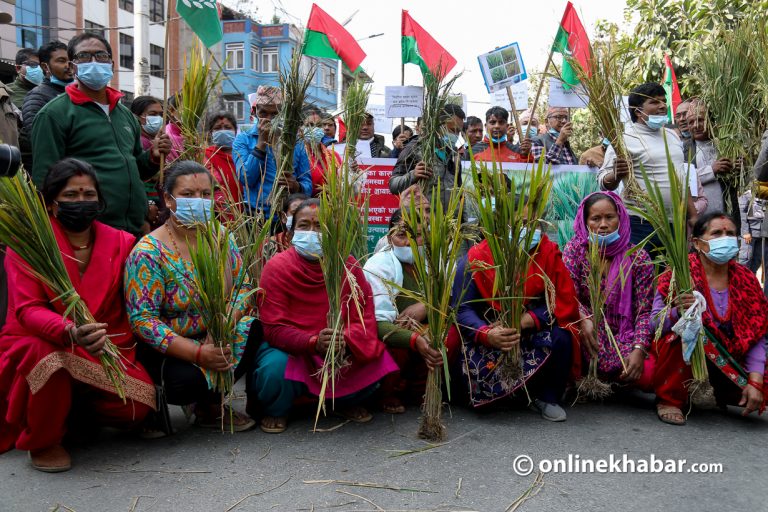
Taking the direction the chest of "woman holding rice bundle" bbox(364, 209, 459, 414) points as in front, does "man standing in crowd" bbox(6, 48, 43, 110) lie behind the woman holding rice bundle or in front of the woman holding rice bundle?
behind

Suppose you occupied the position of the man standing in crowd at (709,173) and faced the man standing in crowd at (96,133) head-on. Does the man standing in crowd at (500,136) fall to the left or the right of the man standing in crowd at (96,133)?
right

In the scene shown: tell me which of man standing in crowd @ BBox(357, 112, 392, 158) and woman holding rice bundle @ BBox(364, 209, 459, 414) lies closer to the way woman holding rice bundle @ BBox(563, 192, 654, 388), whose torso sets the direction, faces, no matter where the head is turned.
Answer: the woman holding rice bundle

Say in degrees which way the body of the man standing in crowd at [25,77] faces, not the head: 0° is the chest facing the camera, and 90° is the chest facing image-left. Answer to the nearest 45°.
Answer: approximately 315°

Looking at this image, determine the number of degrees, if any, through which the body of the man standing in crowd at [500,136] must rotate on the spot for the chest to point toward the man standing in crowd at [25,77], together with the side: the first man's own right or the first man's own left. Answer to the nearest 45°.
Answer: approximately 90° to the first man's own right

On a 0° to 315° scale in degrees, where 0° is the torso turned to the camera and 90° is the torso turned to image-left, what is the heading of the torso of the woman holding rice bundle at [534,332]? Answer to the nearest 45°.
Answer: approximately 0°

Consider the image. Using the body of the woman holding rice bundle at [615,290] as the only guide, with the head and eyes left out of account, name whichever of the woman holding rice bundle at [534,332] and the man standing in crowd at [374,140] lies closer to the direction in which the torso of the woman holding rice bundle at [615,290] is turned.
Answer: the woman holding rice bundle

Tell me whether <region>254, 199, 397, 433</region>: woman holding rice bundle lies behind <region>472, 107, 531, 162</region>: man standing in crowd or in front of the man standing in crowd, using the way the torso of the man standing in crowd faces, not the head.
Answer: in front

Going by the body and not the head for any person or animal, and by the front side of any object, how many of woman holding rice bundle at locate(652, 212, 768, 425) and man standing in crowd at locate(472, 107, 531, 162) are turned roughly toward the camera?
2

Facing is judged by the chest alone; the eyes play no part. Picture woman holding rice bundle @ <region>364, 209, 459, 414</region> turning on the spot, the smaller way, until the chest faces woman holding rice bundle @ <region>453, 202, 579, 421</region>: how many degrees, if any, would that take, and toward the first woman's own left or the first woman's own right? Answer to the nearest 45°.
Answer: approximately 45° to the first woman's own left

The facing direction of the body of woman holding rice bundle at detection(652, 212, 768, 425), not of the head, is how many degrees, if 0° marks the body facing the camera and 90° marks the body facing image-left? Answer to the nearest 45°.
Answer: approximately 0°

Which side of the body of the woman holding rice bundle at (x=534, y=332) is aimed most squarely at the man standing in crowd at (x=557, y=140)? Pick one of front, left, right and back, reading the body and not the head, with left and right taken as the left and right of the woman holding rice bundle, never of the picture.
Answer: back
